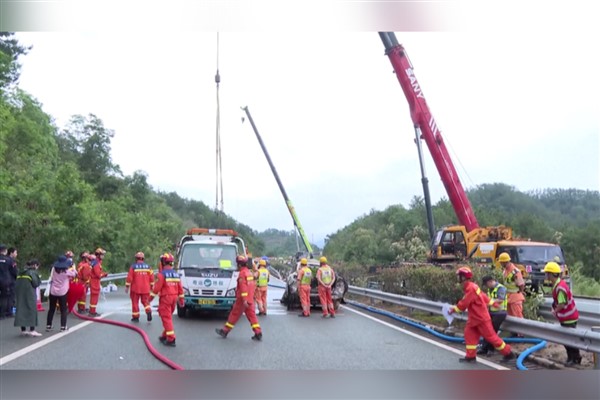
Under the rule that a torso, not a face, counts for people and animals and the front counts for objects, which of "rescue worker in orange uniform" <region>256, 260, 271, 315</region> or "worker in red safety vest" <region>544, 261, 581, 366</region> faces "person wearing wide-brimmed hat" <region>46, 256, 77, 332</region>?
"worker in red safety vest" <region>544, 261, 581, 366</region>

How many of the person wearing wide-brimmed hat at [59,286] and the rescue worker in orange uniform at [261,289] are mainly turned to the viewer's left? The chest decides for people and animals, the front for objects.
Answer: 0

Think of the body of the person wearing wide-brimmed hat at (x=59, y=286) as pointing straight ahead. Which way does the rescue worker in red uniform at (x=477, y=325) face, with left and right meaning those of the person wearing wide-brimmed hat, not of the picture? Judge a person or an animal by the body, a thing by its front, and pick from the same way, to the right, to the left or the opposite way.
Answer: to the left

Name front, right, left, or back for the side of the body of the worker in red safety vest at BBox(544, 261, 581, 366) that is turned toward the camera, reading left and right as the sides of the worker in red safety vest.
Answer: left

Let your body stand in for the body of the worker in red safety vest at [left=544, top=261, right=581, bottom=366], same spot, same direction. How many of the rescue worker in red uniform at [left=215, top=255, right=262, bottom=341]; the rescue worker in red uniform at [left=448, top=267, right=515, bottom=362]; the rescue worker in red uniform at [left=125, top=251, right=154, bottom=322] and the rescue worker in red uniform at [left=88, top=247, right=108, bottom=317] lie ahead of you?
4

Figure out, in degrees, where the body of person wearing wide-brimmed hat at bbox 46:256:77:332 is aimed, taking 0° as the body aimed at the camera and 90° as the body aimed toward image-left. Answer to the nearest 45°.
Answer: approximately 225°

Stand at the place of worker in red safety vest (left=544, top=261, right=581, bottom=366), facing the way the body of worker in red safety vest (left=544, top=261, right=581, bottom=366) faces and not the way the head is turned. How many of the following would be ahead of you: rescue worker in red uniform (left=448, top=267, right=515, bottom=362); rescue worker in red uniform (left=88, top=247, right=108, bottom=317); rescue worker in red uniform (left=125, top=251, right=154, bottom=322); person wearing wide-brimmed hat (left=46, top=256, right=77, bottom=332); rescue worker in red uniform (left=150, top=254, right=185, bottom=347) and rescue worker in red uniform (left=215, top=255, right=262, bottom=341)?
6

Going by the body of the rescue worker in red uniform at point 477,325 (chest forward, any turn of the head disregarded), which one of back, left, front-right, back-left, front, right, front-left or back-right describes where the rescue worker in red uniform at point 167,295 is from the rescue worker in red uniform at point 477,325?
front

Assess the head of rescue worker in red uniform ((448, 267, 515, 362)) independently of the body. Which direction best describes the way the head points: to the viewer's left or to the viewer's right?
to the viewer's left
